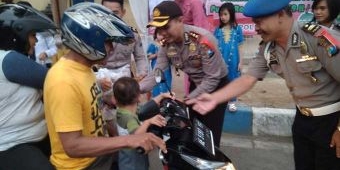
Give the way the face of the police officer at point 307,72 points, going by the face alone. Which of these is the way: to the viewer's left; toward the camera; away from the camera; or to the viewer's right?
to the viewer's left

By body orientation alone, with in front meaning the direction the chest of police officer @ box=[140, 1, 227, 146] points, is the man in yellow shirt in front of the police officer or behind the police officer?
in front

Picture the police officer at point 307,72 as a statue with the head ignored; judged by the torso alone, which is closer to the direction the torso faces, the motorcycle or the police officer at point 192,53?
the motorcycle

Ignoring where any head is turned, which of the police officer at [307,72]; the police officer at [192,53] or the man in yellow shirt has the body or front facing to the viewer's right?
the man in yellow shirt

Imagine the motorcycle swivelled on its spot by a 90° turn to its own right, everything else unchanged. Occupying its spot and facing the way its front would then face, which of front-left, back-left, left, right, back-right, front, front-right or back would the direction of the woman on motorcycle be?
front-right

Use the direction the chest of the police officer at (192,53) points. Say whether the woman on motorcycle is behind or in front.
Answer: in front

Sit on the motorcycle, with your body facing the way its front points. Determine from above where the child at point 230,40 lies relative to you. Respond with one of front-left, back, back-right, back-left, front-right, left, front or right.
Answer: back-left

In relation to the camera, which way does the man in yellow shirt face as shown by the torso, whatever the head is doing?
to the viewer's right

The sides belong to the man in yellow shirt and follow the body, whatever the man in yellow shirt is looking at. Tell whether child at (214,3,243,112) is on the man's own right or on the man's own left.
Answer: on the man's own left

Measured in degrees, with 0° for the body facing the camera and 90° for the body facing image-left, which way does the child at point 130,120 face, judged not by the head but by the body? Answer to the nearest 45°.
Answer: approximately 225°

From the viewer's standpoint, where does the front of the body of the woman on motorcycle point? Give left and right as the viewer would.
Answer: facing to the right of the viewer

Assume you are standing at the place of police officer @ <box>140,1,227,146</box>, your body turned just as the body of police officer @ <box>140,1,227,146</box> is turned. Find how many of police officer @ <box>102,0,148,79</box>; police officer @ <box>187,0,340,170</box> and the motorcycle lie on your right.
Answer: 1

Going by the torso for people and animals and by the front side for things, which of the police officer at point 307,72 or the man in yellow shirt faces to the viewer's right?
the man in yellow shirt

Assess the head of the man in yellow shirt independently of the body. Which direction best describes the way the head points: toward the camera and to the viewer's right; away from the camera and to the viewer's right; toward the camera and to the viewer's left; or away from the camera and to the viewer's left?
away from the camera and to the viewer's right
